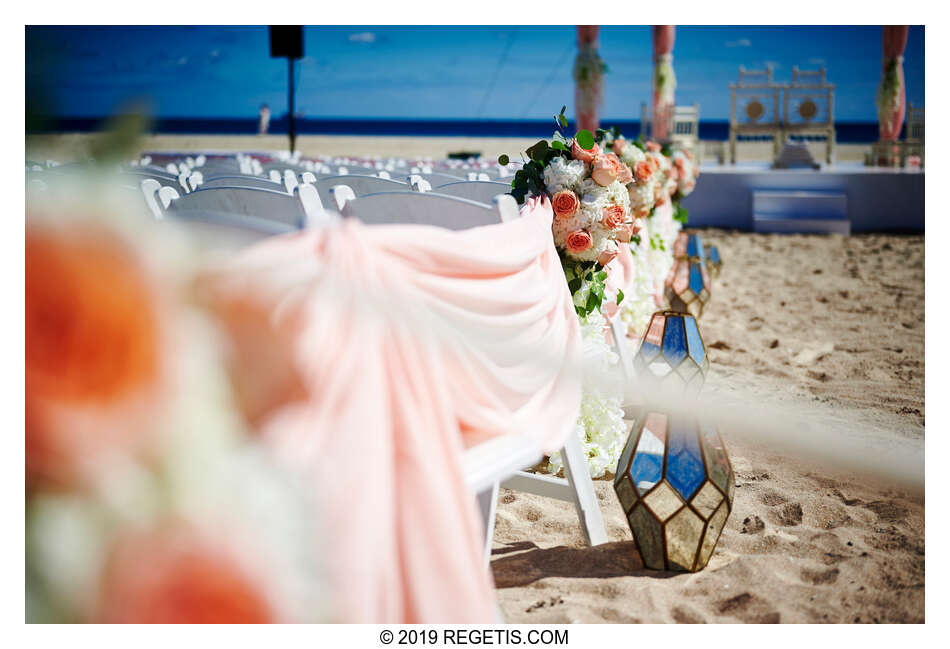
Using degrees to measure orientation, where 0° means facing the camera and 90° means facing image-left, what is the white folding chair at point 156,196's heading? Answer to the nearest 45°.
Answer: approximately 225°

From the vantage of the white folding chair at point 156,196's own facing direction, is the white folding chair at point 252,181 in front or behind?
in front

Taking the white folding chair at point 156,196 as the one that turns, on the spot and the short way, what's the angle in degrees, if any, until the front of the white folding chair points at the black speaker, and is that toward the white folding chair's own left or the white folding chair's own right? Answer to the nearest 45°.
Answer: approximately 45° to the white folding chair's own left
